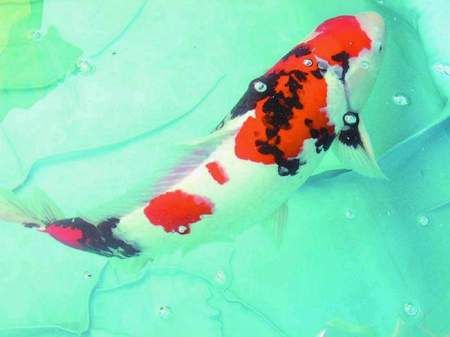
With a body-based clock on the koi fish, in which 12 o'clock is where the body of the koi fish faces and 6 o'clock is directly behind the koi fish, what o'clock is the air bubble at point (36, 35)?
The air bubble is roughly at 9 o'clock from the koi fish.

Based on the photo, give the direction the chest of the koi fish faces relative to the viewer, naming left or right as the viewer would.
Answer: facing away from the viewer and to the right of the viewer

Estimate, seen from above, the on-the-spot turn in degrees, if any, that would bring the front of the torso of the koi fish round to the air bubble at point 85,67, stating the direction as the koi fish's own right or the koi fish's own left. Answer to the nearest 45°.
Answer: approximately 90° to the koi fish's own left

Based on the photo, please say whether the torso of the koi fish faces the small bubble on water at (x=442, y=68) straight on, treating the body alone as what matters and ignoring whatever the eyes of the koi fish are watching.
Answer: yes
